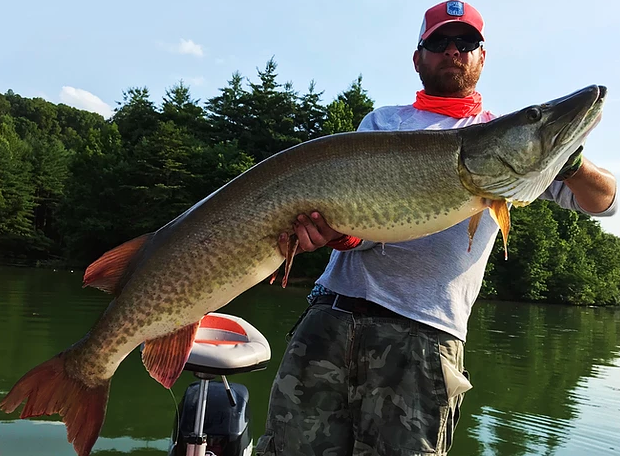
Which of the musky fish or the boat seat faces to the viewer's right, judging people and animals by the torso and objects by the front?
the musky fish

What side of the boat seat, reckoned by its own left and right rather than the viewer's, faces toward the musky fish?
front

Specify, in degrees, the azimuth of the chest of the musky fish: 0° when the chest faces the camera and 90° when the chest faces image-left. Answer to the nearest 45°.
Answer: approximately 270°

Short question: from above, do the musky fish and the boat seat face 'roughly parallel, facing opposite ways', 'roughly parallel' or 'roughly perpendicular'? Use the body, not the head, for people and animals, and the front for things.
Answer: roughly perpendicular

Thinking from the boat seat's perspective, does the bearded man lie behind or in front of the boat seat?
in front
